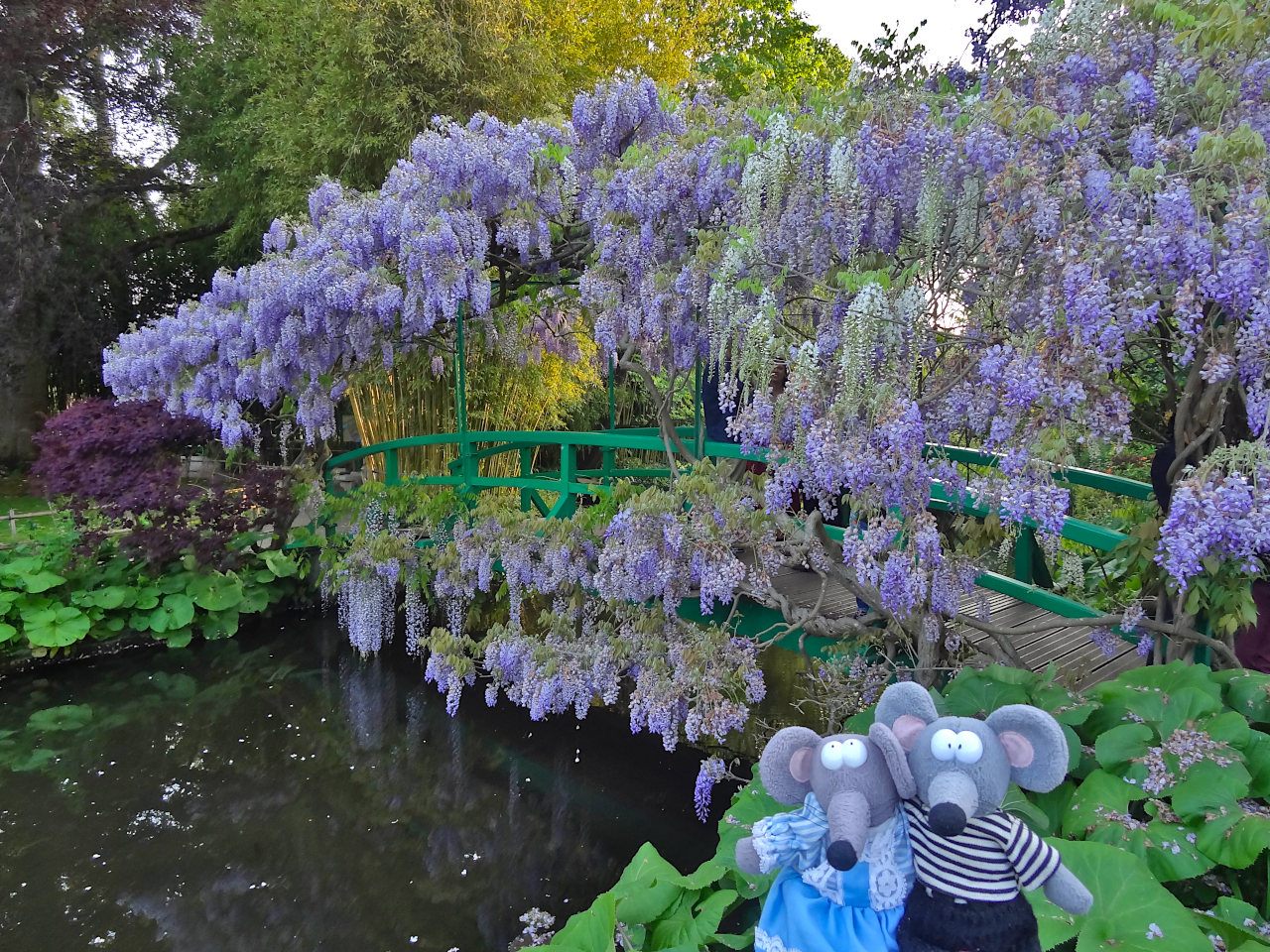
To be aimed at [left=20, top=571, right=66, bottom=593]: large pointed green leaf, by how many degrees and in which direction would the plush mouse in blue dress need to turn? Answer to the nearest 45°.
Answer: approximately 135° to its right

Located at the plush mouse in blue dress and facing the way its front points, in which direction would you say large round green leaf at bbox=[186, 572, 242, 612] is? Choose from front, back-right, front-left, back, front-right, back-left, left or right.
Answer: back-right

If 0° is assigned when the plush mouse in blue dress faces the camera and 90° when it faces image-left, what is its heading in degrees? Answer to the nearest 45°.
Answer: approximately 0°

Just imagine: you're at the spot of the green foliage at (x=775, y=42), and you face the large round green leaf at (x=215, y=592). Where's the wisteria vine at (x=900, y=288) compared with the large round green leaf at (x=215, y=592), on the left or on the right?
left

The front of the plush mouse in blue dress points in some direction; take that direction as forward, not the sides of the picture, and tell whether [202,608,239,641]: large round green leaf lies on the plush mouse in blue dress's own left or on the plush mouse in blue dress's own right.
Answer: on the plush mouse in blue dress's own right

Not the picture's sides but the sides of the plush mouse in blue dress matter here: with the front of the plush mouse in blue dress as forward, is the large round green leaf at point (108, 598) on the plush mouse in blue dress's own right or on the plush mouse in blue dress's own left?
on the plush mouse in blue dress's own right

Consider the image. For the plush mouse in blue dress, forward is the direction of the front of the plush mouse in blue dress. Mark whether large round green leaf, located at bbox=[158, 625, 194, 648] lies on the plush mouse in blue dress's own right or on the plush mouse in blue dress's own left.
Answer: on the plush mouse in blue dress's own right

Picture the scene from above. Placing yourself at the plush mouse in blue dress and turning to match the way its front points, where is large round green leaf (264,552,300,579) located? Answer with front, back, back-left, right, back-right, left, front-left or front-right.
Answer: back-right
